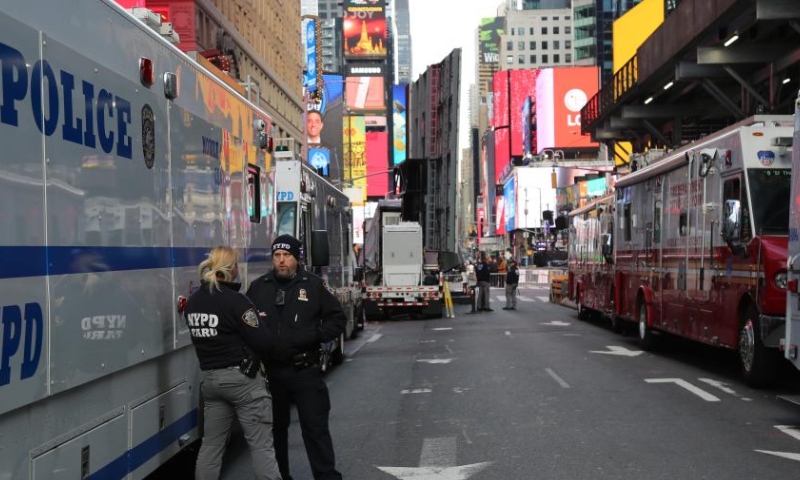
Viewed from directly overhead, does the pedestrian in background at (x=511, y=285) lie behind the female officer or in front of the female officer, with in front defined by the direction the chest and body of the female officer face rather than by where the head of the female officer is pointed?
in front

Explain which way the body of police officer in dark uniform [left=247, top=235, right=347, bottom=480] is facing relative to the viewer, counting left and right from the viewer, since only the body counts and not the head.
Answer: facing the viewer and to the left of the viewer

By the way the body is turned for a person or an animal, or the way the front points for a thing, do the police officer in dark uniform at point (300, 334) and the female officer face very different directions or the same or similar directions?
very different directions

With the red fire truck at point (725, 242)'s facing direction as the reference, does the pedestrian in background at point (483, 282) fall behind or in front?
behind

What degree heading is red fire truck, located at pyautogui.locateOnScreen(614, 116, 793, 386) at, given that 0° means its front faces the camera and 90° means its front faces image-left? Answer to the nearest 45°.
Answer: approximately 315°

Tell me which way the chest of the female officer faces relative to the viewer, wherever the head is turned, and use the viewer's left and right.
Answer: facing away from the viewer and to the right of the viewer

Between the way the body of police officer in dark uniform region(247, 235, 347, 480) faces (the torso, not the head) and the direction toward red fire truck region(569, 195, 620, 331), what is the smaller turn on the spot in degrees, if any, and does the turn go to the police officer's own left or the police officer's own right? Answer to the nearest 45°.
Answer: approximately 180°

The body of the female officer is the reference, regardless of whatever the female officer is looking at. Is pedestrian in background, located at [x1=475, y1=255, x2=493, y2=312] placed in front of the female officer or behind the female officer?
in front

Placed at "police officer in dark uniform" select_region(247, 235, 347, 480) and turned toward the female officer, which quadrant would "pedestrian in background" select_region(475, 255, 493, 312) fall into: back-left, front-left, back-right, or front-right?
back-right

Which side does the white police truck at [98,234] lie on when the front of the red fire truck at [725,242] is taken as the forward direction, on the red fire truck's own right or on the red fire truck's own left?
on the red fire truck's own right

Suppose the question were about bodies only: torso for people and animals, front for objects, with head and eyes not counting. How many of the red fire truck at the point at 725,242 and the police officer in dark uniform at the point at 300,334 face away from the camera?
0

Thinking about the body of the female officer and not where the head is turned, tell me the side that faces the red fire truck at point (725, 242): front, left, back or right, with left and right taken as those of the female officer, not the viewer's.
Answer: front

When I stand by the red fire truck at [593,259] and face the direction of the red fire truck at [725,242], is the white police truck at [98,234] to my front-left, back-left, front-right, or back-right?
front-right

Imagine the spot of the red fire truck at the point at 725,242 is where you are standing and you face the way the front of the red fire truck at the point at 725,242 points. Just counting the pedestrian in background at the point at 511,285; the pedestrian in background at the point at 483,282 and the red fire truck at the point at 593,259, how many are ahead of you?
0
